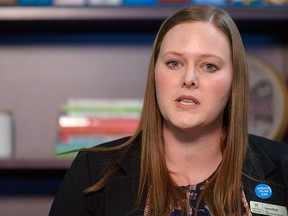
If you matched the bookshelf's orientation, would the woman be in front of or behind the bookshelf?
in front

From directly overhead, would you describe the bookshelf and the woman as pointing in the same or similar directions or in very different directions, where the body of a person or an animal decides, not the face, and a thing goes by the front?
same or similar directions

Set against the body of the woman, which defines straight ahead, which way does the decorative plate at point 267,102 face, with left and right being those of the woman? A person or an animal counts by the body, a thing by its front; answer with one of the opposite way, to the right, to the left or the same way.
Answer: the same way

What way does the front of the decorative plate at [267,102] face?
toward the camera

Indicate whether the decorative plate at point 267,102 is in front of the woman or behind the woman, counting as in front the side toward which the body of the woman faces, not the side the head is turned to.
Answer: behind

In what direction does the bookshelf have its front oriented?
toward the camera

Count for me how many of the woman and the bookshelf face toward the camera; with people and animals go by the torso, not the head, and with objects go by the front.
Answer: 2
